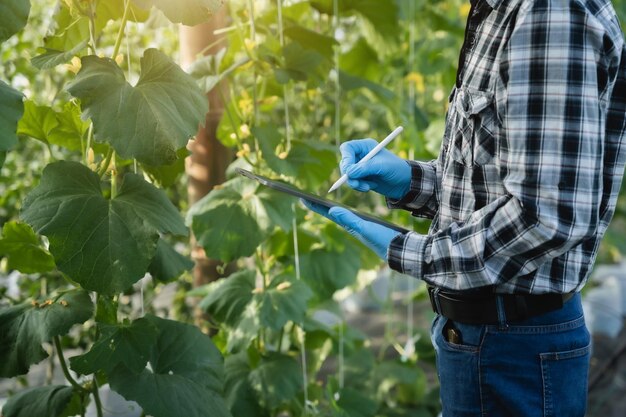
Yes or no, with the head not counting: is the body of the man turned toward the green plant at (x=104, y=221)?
yes

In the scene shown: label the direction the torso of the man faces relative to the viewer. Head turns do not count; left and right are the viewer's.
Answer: facing to the left of the viewer
